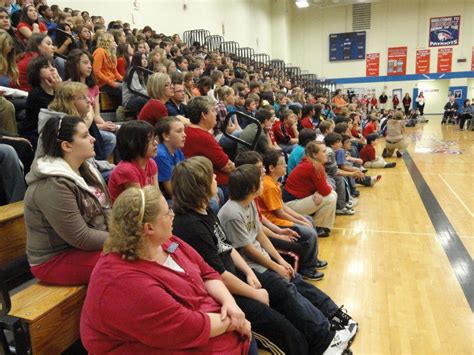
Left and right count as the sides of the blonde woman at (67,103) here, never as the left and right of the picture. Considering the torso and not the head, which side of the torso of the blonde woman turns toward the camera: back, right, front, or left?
right

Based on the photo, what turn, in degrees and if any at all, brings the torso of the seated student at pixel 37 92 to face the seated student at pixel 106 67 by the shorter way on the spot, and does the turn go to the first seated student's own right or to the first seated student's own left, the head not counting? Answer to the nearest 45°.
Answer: approximately 90° to the first seated student's own left

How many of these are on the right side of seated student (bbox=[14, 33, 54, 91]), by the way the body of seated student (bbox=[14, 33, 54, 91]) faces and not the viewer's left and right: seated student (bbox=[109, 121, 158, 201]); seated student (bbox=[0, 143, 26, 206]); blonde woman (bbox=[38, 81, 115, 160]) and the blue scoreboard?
3

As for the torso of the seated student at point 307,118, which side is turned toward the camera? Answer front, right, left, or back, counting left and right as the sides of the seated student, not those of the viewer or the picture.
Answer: right

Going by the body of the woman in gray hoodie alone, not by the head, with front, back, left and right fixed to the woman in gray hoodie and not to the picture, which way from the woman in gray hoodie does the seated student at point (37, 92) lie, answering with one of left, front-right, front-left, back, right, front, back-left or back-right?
left

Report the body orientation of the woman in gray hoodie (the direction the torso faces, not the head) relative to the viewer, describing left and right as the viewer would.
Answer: facing to the right of the viewer

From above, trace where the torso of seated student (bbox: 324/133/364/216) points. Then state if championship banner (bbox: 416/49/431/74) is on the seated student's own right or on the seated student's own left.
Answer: on the seated student's own left

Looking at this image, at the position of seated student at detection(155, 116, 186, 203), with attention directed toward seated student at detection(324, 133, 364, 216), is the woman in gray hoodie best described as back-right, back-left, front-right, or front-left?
back-right

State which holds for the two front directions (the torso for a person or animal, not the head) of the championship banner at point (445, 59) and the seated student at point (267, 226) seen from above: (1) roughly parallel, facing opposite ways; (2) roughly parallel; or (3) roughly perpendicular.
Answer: roughly perpendicular

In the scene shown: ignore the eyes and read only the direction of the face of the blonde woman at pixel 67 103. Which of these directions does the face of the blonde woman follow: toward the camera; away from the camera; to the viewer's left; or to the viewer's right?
to the viewer's right

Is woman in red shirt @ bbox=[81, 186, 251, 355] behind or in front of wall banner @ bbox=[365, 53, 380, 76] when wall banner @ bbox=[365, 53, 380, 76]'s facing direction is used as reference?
in front

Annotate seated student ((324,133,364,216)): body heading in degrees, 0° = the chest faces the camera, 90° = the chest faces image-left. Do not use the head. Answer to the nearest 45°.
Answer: approximately 270°

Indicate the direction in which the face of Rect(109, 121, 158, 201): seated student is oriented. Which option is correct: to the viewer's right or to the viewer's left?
to the viewer's right

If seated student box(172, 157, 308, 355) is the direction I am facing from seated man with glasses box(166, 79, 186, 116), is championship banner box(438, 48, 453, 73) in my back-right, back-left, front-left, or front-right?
back-left
